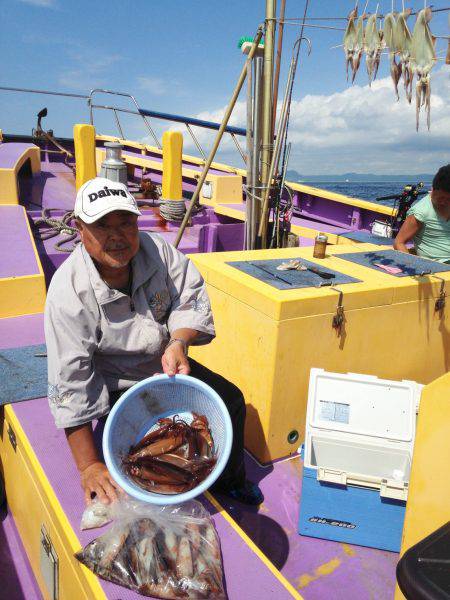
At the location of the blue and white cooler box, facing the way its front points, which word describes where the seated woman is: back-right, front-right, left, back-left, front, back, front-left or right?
back

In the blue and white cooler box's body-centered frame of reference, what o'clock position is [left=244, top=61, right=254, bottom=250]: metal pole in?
The metal pole is roughly at 5 o'clock from the blue and white cooler box.

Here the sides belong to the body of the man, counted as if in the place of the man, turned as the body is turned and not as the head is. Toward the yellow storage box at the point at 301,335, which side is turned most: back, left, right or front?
left

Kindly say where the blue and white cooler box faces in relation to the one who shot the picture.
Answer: facing the viewer

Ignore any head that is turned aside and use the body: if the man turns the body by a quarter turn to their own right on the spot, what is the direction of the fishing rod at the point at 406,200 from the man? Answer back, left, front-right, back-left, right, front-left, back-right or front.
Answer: back

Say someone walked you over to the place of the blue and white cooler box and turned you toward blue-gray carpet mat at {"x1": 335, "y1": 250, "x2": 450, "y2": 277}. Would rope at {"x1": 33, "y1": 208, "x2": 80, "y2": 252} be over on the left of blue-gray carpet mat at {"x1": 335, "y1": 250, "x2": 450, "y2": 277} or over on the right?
left

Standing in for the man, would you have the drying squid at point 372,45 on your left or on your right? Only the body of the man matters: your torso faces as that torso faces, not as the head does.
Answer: on your left

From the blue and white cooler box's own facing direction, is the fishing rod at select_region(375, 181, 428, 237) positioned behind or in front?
behind
